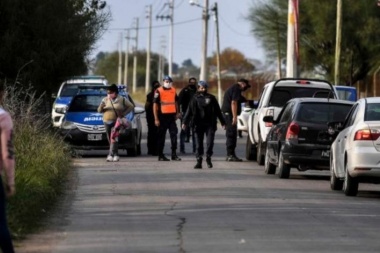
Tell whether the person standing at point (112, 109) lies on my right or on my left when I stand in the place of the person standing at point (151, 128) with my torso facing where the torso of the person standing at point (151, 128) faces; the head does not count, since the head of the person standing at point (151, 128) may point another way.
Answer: on my right

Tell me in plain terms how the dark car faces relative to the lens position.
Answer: facing away from the viewer and to the left of the viewer

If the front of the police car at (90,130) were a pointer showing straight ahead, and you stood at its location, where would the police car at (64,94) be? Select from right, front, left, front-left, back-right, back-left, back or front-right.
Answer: back-right

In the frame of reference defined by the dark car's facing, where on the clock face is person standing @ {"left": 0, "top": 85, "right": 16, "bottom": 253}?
The person standing is roughly at 8 o'clock from the dark car.

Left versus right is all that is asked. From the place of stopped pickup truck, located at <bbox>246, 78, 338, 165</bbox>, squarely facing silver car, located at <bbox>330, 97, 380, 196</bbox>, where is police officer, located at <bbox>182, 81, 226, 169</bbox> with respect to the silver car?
right

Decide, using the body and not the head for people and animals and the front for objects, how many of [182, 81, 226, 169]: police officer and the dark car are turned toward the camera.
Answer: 1

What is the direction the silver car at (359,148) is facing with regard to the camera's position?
facing away from the viewer and to the left of the viewer
